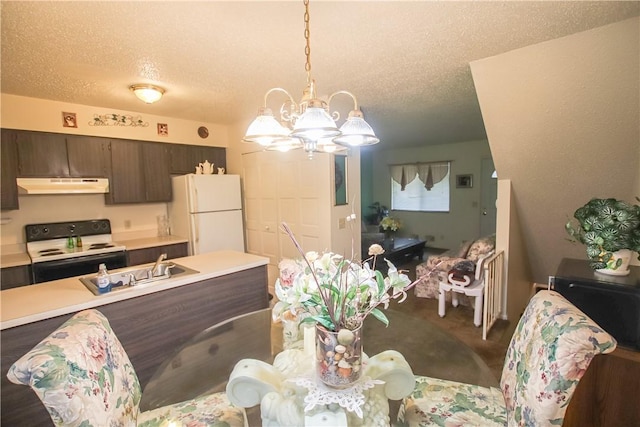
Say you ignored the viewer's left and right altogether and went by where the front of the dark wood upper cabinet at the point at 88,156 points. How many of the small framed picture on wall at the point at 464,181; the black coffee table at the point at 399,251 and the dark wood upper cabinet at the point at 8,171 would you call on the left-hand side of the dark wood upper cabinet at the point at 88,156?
2

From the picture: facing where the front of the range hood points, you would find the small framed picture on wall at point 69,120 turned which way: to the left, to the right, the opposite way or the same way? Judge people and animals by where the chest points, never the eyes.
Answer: the same way

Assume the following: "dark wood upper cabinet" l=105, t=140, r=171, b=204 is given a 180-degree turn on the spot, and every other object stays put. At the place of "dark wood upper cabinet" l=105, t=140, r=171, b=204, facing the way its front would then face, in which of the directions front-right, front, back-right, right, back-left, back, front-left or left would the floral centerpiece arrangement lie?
back

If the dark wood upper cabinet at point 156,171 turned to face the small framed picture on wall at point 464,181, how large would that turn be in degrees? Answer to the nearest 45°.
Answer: approximately 90° to its left

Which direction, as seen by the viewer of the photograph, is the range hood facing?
facing the viewer

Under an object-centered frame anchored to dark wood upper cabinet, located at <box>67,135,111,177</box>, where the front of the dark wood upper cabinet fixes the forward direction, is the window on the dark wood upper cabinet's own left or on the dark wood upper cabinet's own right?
on the dark wood upper cabinet's own left

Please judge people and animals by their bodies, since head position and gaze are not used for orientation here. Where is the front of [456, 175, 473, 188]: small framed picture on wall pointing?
toward the camera

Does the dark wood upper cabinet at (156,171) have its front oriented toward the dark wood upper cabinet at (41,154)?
no

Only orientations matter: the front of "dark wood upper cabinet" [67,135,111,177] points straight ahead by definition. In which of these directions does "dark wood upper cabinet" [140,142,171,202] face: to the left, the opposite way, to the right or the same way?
the same way

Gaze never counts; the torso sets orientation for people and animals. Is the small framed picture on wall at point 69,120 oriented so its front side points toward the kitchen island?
yes

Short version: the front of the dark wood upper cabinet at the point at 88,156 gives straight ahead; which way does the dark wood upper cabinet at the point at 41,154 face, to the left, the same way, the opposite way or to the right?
the same way

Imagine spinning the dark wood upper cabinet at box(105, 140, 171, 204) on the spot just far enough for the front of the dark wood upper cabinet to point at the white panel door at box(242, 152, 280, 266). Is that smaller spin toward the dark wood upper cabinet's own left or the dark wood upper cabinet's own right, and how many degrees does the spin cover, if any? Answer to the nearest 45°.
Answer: approximately 90° to the dark wood upper cabinet's own left

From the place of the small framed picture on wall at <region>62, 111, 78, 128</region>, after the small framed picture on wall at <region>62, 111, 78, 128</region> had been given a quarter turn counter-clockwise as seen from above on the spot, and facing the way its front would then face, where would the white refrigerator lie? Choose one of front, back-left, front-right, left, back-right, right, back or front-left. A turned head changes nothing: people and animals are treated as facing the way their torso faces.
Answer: front

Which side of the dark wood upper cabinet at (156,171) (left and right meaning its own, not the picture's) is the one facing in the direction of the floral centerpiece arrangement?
front

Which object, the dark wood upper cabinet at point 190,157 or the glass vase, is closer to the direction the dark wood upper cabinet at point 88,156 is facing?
the glass vase

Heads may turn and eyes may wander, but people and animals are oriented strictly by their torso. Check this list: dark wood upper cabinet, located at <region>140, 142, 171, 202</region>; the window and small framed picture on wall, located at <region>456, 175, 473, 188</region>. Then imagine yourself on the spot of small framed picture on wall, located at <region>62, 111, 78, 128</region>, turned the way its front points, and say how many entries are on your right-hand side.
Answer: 0

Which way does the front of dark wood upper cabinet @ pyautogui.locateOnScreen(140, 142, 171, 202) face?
toward the camera

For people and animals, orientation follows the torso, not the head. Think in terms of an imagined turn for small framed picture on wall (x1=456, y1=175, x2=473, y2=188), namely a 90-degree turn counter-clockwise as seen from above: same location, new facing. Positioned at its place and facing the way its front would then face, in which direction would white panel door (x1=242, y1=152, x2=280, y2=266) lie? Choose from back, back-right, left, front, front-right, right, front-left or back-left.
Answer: back-right

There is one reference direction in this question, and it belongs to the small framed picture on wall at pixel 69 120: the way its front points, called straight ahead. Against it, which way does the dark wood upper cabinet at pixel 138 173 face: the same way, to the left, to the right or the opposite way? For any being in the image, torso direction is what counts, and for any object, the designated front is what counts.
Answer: the same way

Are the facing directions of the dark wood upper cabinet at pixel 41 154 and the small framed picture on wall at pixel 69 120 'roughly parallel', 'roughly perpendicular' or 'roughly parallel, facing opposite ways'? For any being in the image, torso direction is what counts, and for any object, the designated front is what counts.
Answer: roughly parallel
